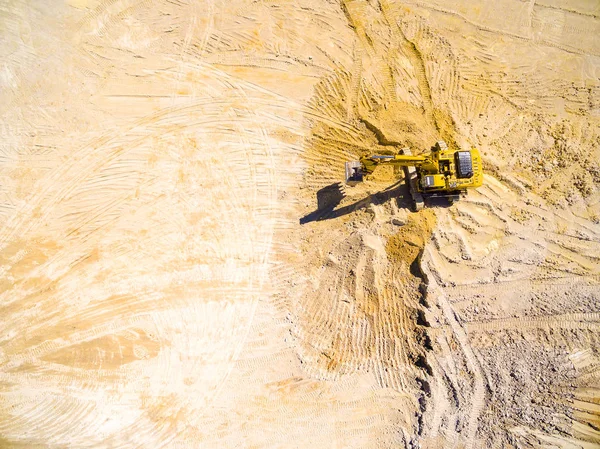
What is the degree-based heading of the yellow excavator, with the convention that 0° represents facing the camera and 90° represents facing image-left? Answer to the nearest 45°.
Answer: approximately 90°
